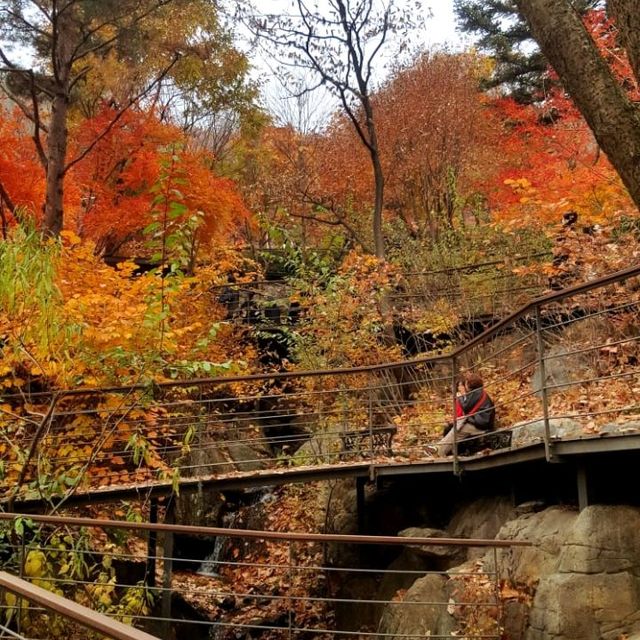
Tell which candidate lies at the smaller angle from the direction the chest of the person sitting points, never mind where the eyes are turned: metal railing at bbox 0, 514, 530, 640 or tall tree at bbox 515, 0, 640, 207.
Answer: the metal railing

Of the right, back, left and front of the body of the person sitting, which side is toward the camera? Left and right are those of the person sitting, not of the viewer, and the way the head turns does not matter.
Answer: left

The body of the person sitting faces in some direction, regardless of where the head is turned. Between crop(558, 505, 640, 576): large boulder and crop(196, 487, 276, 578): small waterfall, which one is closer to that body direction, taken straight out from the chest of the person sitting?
the small waterfall

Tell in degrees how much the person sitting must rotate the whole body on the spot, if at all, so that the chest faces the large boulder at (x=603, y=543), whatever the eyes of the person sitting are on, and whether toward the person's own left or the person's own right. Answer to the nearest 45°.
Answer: approximately 90° to the person's own left
